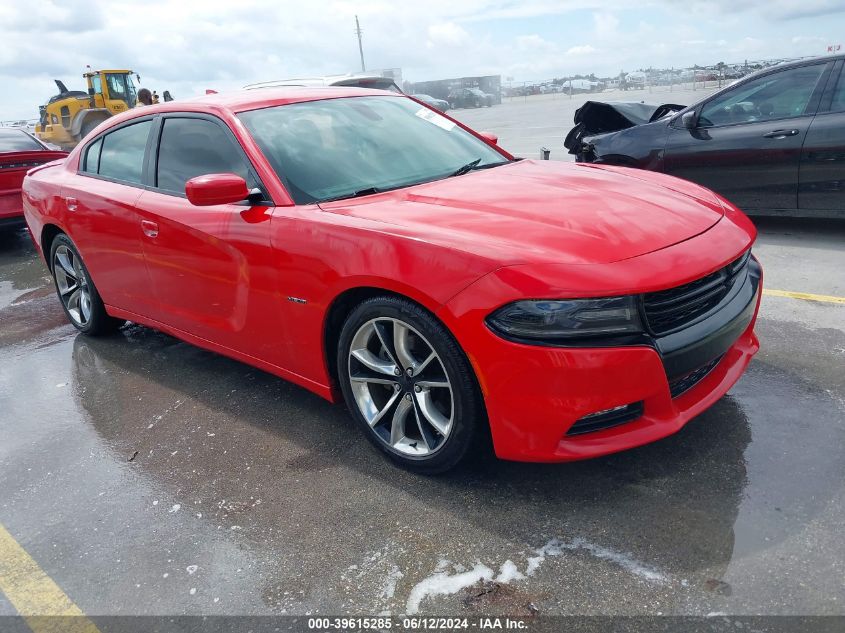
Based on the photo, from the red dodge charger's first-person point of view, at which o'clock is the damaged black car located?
The damaged black car is roughly at 9 o'clock from the red dodge charger.

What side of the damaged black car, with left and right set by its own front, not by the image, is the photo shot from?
left

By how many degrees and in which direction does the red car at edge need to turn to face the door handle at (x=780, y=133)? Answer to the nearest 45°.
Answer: approximately 45° to its right

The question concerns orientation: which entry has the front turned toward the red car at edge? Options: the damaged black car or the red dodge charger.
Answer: the damaged black car

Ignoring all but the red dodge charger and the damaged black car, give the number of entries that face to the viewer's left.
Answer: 1

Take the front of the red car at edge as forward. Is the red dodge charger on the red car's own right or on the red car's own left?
on the red car's own right

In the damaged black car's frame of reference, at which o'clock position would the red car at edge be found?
The red car at edge is roughly at 12 o'clock from the damaged black car.

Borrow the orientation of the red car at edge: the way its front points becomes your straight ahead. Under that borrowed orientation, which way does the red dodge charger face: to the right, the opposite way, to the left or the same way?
to the right

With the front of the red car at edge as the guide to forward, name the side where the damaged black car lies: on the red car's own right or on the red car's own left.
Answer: on the red car's own right

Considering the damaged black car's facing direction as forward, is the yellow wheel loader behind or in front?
in front

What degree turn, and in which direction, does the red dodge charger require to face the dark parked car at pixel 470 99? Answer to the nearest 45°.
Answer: approximately 135° to its left

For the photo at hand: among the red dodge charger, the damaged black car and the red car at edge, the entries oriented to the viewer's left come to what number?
1
